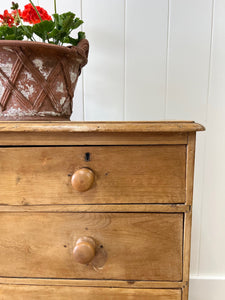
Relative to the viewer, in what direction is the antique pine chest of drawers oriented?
toward the camera
